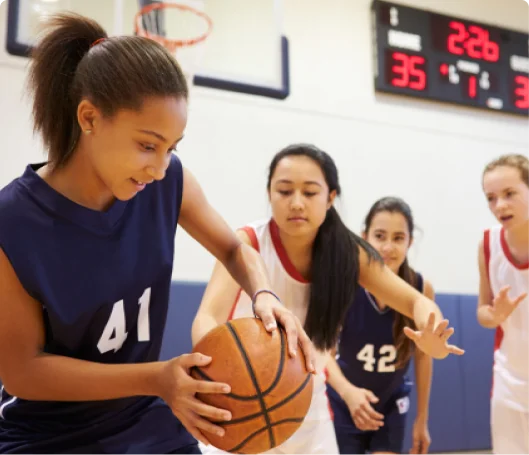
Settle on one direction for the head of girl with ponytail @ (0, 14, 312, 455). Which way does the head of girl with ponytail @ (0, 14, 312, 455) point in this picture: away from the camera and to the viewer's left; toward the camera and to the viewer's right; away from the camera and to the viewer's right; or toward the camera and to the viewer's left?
toward the camera and to the viewer's right

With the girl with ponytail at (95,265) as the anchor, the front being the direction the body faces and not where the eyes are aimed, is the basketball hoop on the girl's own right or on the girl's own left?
on the girl's own left

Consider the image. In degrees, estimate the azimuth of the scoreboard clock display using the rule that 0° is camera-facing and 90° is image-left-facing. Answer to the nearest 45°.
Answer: approximately 315°

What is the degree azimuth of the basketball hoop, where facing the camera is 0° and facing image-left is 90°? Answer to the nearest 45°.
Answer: approximately 315°

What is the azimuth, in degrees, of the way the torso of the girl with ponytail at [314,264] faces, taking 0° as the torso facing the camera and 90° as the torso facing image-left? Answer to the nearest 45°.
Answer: approximately 0°

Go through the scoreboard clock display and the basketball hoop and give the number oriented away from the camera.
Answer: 0

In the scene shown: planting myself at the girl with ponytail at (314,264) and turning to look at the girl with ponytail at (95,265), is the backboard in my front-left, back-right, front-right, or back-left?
back-right

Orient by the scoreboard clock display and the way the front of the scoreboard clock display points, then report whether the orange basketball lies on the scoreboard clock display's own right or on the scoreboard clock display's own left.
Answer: on the scoreboard clock display's own right

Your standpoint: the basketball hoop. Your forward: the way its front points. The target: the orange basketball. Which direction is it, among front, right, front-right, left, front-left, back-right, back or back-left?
front-right

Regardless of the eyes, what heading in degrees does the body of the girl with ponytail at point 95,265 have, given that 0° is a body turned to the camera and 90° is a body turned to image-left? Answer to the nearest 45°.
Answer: approximately 315°

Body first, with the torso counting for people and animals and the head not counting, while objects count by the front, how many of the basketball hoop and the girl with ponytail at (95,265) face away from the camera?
0

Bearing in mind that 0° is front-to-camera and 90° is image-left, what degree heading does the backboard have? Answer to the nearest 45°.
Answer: approximately 315°
